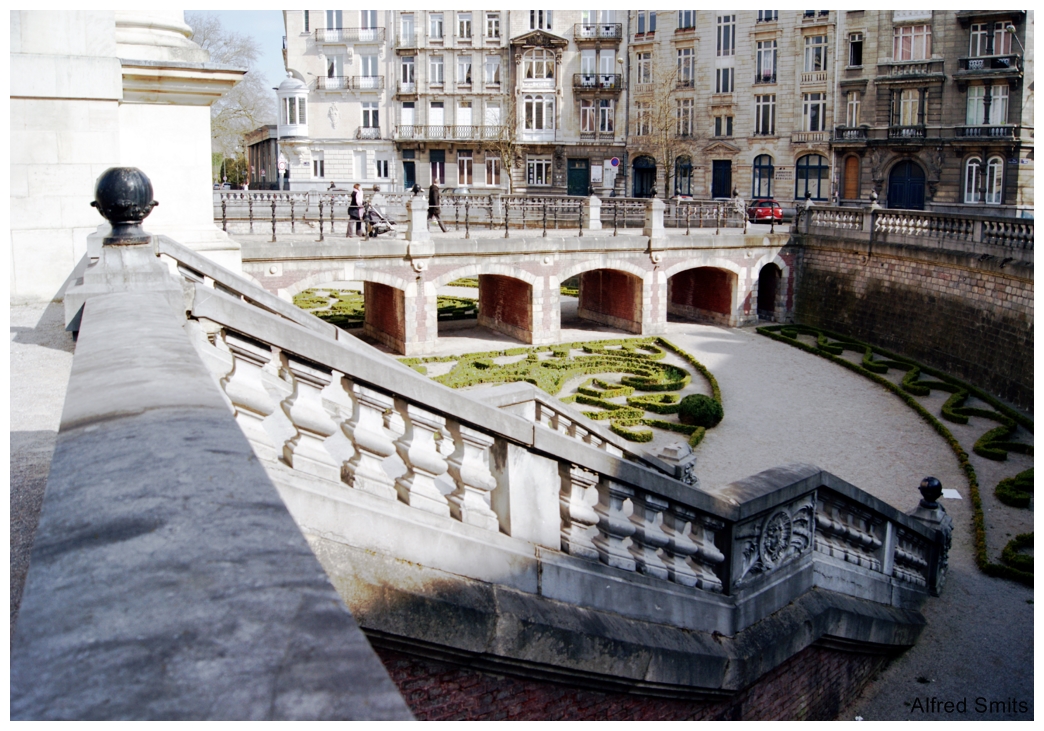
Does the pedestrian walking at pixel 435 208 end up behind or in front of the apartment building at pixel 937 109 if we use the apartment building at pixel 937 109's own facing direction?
in front

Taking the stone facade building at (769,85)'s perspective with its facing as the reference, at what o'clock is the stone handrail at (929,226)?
The stone handrail is roughly at 12 o'clock from the stone facade building.

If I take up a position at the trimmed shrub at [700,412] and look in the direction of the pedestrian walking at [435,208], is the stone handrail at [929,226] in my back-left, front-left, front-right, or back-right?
front-right

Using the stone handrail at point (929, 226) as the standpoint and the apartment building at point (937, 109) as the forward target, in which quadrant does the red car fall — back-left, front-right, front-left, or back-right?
front-left

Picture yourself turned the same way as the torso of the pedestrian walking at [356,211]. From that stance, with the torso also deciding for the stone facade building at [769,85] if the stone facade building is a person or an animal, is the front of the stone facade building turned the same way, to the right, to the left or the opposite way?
to the right

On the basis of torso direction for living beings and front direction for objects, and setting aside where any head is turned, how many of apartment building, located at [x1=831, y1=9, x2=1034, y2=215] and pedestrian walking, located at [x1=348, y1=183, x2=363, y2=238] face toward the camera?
1

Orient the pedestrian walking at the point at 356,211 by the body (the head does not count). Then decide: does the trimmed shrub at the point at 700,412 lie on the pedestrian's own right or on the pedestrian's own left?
on the pedestrian's own right

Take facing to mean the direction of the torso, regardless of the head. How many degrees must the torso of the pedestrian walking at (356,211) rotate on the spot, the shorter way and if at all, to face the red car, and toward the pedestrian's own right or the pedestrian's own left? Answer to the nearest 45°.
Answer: approximately 45° to the pedestrian's own left

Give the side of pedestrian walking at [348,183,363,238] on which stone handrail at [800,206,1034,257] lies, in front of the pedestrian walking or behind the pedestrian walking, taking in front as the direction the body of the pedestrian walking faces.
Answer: in front

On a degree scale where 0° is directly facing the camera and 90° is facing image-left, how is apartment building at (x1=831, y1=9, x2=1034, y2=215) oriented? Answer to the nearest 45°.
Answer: approximately 0°

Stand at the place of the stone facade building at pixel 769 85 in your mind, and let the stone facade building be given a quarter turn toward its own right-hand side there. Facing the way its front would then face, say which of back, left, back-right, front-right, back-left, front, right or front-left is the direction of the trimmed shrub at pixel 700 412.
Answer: left

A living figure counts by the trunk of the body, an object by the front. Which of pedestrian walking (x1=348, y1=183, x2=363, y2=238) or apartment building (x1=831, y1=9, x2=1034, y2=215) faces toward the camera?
the apartment building

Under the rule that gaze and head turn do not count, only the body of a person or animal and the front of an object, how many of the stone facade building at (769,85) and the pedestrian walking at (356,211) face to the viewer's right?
1

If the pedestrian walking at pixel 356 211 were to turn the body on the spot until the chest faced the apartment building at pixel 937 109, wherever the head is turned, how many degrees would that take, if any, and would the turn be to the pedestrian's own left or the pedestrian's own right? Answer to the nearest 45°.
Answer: approximately 45° to the pedestrian's own left

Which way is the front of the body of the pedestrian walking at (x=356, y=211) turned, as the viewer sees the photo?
to the viewer's right

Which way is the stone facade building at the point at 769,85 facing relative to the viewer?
toward the camera
